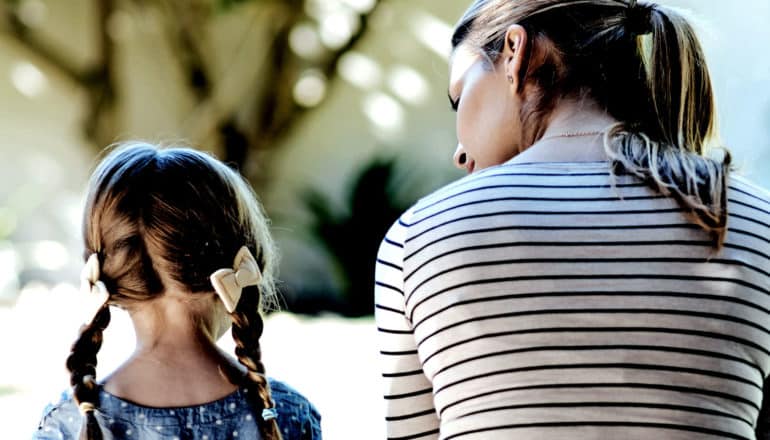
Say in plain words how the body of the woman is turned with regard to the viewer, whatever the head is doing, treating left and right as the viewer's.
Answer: facing away from the viewer

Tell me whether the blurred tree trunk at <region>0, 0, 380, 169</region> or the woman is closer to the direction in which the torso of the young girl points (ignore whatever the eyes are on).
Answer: the blurred tree trunk

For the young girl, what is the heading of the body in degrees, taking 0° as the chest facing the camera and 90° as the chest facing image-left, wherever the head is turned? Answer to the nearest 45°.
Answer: approximately 180°

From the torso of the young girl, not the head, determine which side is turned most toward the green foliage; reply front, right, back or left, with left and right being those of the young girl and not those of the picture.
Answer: front

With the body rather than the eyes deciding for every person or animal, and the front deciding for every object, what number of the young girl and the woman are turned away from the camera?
2

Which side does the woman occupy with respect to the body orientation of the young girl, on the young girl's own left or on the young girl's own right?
on the young girl's own right

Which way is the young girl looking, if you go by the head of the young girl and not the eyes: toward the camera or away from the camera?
away from the camera

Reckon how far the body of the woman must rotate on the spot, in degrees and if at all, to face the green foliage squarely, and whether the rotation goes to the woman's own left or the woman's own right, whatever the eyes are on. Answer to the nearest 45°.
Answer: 0° — they already face it

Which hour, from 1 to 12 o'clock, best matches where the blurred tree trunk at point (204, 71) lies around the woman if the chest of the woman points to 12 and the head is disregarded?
The blurred tree trunk is roughly at 11 o'clock from the woman.

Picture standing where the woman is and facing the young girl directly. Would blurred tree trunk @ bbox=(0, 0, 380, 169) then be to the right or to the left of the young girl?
right

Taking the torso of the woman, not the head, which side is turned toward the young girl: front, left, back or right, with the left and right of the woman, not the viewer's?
left

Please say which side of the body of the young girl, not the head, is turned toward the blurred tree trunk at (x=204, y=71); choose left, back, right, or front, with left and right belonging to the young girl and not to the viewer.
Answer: front

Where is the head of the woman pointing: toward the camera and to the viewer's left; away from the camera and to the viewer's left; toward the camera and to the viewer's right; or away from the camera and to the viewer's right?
away from the camera and to the viewer's left
